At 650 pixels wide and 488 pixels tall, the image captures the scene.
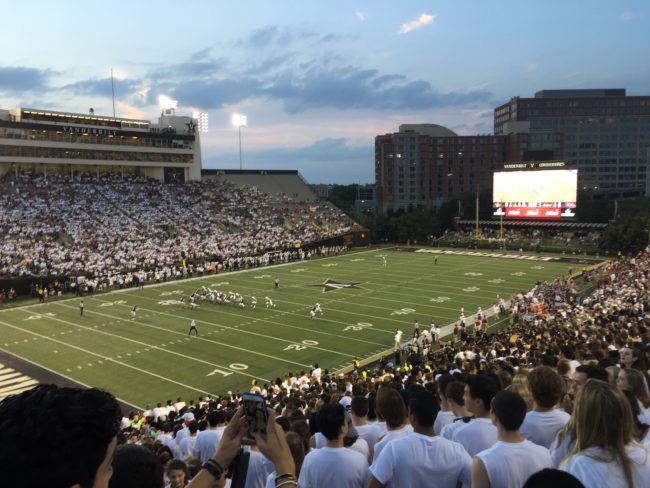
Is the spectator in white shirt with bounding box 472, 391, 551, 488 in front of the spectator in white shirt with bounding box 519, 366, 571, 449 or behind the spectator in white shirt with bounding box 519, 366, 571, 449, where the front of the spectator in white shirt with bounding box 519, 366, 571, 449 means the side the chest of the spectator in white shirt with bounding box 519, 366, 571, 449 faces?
behind

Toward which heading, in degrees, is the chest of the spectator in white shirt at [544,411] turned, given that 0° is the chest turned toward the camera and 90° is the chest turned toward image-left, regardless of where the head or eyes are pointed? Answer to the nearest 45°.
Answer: approximately 180°

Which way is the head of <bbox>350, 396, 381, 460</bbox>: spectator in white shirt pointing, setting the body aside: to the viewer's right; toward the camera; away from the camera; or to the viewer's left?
away from the camera

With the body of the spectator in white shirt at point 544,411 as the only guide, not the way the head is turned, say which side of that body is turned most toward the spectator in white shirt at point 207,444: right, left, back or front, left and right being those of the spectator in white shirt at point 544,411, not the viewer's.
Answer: left

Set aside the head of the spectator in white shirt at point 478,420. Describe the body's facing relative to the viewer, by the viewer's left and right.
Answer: facing away from the viewer and to the left of the viewer

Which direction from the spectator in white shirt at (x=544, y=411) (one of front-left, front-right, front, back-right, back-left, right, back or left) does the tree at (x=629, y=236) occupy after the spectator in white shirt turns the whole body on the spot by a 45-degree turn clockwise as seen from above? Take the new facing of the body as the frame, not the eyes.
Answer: front-left

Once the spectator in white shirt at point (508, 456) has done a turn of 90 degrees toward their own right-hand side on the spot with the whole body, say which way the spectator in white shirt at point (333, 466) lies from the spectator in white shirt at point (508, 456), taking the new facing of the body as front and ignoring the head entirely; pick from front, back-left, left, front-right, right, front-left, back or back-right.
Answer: back

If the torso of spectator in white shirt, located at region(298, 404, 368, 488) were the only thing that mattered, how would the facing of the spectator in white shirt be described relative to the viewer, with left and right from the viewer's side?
facing away from the viewer

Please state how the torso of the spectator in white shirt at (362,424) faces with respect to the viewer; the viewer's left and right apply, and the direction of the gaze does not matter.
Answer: facing away from the viewer and to the left of the viewer

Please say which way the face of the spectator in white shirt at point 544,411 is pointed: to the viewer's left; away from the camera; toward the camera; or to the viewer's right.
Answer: away from the camera

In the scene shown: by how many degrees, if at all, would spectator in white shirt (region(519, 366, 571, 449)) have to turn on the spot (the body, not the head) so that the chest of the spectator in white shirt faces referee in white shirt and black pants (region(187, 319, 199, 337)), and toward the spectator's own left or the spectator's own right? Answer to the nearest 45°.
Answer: approximately 45° to the spectator's own left

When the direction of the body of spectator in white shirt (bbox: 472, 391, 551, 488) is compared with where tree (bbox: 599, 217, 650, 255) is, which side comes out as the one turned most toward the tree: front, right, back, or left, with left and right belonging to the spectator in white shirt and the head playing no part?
front

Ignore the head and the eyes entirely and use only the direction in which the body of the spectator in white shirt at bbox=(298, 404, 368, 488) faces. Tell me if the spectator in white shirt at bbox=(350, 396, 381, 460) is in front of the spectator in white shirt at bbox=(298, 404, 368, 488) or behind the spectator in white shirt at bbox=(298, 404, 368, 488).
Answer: in front

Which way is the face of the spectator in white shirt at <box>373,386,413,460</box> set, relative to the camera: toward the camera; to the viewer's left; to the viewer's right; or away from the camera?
away from the camera

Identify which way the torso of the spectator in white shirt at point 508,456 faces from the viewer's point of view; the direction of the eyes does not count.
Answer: away from the camera

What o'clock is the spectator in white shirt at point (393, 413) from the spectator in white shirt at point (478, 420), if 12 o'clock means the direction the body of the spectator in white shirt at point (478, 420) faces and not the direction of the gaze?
the spectator in white shirt at point (393, 413) is roughly at 10 o'clock from the spectator in white shirt at point (478, 420).
